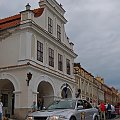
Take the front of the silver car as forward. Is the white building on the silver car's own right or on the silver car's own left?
on the silver car's own right

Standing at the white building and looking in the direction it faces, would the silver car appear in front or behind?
in front

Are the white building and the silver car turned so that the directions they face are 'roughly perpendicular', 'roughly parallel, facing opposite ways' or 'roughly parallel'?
roughly perpendicular

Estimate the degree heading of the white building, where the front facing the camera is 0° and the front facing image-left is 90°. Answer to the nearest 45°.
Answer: approximately 315°

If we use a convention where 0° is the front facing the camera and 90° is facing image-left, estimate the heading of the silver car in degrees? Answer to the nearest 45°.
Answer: approximately 45°
